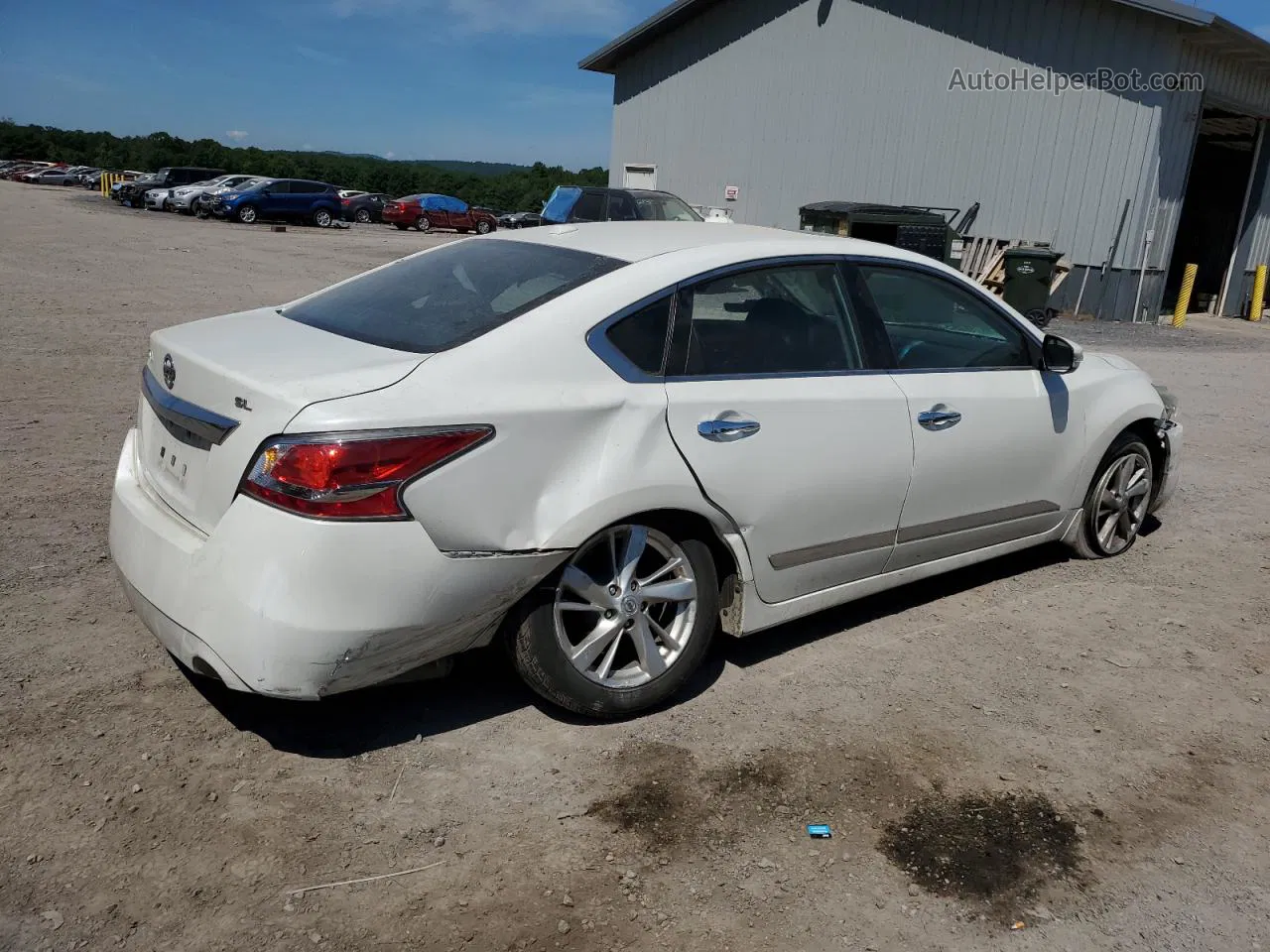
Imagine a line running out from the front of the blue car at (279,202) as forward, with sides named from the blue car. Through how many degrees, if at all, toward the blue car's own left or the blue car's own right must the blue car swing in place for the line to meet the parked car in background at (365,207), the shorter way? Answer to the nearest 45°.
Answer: approximately 135° to the blue car's own right

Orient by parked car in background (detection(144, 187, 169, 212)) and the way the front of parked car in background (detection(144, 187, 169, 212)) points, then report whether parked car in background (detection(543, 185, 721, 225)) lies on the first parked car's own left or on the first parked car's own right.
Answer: on the first parked car's own left

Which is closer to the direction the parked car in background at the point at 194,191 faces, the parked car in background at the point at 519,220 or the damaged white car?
the damaged white car

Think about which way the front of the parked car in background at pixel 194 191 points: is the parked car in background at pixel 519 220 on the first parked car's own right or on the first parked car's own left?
on the first parked car's own left

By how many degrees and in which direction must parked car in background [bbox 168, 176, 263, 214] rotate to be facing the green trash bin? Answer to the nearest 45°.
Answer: approximately 90° to its left

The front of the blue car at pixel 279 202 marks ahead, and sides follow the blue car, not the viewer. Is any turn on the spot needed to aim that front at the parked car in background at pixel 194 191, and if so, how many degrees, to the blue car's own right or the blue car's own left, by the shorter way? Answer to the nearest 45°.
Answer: approximately 45° to the blue car's own right

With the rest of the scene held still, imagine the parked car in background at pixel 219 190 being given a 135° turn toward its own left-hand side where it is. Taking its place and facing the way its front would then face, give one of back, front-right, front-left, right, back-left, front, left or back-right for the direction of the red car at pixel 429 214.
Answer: front

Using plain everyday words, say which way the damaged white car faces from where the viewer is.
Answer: facing away from the viewer and to the right of the viewer

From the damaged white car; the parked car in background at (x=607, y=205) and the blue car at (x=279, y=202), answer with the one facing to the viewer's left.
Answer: the blue car

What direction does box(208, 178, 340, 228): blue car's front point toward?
to the viewer's left

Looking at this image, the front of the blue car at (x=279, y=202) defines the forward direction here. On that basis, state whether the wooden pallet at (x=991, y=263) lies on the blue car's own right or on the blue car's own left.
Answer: on the blue car's own left

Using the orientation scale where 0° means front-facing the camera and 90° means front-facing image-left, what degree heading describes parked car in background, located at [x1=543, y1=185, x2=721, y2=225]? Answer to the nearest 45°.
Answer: approximately 315°

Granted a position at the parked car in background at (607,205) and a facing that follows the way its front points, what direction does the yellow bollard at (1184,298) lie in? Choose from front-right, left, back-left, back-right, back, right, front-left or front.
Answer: front-left

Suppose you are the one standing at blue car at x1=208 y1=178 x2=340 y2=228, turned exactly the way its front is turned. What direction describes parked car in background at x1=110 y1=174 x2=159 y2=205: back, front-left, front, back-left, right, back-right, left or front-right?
front-right
